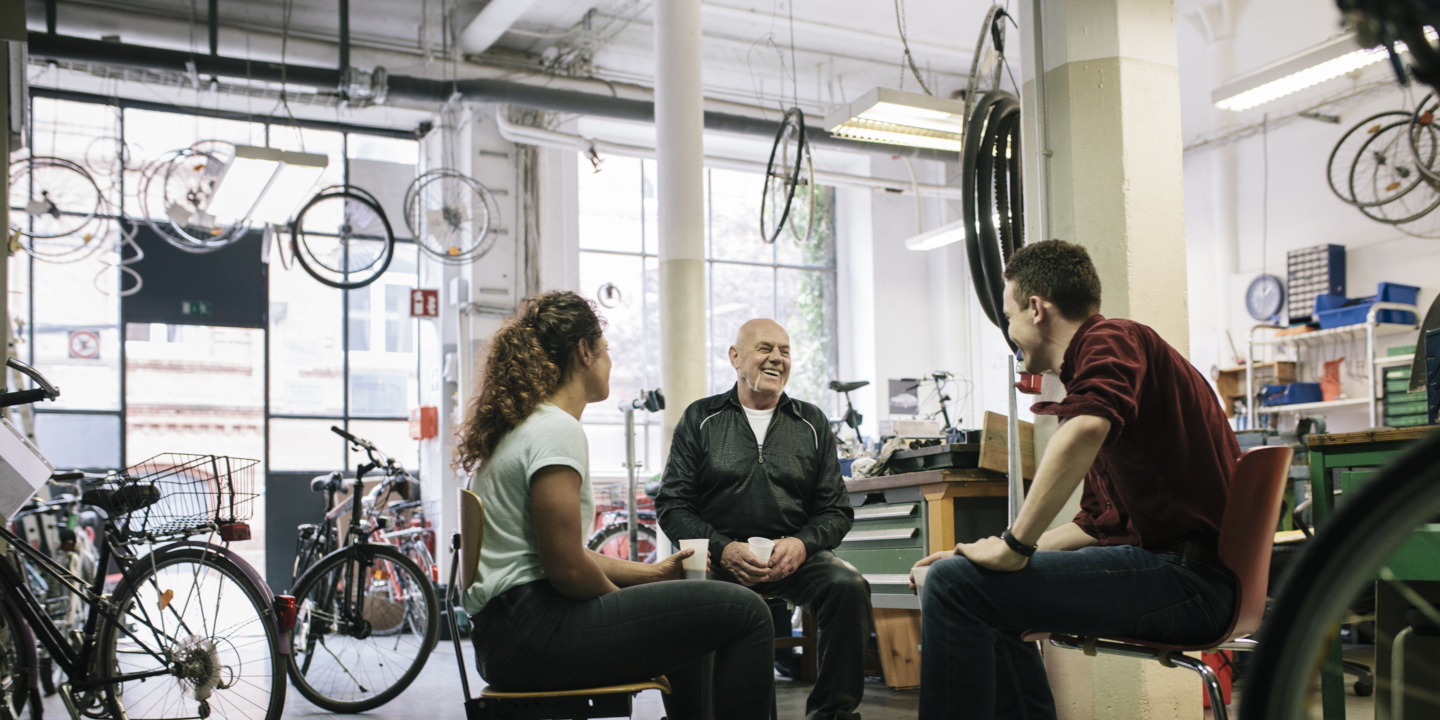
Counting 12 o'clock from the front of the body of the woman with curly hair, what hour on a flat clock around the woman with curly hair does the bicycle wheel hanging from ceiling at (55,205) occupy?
The bicycle wheel hanging from ceiling is roughly at 8 o'clock from the woman with curly hair.

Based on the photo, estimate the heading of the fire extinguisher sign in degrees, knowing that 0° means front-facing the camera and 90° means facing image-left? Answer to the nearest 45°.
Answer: approximately 0°

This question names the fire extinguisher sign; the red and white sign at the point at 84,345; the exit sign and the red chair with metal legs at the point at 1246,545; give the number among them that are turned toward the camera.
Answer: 3

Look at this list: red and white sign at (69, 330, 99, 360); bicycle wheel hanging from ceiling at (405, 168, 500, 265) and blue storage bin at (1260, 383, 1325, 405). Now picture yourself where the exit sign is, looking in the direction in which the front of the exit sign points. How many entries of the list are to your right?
1

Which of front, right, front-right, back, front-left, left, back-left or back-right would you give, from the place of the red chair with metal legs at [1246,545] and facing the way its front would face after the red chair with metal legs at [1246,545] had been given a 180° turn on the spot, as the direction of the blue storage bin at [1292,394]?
left

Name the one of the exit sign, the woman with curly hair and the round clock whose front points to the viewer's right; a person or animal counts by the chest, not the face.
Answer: the woman with curly hair

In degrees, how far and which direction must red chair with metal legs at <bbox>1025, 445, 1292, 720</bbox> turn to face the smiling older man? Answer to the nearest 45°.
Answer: approximately 45° to its right

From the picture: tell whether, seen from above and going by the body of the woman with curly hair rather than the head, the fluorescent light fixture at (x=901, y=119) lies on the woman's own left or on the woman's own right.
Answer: on the woman's own left

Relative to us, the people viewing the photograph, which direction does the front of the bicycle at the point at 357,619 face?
facing the viewer and to the right of the viewer

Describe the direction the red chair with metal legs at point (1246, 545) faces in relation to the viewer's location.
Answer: facing to the left of the viewer

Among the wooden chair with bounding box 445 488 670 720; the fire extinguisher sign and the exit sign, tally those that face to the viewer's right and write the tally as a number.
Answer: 1

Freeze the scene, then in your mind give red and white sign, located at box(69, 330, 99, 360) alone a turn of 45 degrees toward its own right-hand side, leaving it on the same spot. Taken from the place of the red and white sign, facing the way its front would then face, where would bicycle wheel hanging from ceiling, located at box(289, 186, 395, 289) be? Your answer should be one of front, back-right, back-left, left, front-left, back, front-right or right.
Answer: left

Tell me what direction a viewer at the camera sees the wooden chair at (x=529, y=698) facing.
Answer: facing to the right of the viewer
